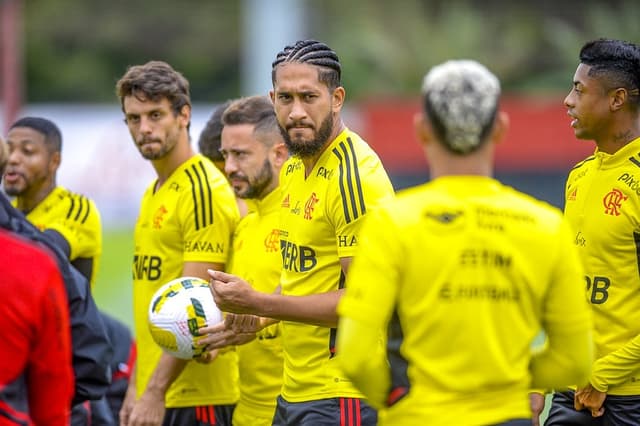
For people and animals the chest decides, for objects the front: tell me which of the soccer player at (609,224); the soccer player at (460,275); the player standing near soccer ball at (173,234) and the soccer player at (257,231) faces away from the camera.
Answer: the soccer player at (460,275)

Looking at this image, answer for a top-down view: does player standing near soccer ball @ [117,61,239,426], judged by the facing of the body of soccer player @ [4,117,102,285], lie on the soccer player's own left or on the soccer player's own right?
on the soccer player's own left

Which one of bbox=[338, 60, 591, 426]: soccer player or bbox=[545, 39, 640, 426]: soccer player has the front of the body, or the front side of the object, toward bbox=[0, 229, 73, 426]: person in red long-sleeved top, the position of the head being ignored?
bbox=[545, 39, 640, 426]: soccer player

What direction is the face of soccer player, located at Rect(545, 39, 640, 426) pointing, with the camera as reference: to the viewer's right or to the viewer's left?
to the viewer's left

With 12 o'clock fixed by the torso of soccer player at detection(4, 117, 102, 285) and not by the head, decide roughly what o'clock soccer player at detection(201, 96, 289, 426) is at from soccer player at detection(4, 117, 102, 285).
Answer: soccer player at detection(201, 96, 289, 426) is roughly at 9 o'clock from soccer player at detection(4, 117, 102, 285).

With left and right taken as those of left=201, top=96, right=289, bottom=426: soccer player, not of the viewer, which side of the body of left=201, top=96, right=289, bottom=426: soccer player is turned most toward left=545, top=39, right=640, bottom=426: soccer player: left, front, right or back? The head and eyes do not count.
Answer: left

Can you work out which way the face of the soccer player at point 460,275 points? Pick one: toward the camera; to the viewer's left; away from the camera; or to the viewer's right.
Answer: away from the camera

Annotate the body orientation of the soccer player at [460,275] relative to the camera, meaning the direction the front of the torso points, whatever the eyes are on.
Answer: away from the camera
